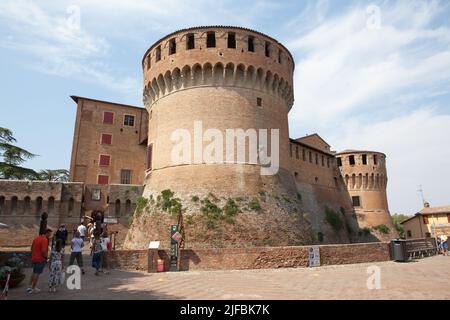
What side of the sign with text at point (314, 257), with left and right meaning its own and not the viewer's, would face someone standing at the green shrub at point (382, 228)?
back

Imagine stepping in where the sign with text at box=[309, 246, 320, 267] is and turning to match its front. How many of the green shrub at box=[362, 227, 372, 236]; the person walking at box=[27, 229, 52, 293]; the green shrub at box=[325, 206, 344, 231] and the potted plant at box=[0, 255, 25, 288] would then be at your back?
2

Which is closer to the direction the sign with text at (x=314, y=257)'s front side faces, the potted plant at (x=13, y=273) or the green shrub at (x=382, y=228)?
the potted plant

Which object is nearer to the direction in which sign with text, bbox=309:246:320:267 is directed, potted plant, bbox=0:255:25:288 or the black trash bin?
the potted plant

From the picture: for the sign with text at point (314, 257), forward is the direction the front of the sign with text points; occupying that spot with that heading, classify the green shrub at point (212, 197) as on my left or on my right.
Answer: on my right

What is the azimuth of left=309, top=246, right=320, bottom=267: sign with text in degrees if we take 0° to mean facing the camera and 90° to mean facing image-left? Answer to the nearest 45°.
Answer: approximately 0°

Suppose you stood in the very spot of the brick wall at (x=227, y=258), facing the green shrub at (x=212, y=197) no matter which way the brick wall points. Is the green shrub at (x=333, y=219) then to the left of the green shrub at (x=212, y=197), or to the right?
right

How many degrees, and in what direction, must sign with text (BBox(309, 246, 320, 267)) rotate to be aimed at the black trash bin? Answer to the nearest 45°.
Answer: approximately 135° to its left

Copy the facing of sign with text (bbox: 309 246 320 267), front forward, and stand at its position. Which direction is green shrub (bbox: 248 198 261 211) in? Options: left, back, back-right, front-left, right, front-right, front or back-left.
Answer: back-right

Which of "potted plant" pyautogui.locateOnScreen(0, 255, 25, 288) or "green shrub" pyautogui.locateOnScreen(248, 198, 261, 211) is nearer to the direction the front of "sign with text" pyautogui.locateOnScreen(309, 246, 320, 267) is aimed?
the potted plant

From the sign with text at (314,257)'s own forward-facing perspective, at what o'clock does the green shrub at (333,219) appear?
The green shrub is roughly at 6 o'clock from the sign with text.

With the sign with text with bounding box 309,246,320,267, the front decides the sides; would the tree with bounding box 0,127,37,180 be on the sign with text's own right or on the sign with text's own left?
on the sign with text's own right
